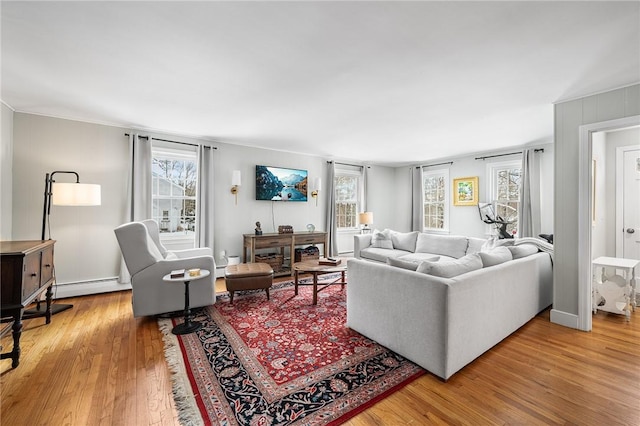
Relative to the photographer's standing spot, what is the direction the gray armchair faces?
facing to the right of the viewer

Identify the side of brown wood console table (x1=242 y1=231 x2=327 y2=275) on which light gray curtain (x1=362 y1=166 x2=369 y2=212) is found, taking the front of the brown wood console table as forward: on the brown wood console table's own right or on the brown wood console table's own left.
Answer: on the brown wood console table's own left

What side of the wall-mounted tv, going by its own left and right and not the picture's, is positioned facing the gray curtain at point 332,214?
left

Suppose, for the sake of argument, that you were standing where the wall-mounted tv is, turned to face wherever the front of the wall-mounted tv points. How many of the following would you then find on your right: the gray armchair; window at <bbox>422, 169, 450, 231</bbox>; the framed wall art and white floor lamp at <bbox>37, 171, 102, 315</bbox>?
2

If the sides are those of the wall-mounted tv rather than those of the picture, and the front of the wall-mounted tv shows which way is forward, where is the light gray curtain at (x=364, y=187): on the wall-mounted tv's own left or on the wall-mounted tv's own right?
on the wall-mounted tv's own left

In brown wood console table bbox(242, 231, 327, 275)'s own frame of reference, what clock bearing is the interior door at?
The interior door is roughly at 11 o'clock from the brown wood console table.

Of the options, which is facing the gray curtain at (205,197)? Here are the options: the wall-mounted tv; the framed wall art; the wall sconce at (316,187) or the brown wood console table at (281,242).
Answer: the framed wall art

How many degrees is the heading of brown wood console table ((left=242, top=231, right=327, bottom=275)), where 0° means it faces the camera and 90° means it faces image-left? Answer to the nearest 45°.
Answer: approximately 315°

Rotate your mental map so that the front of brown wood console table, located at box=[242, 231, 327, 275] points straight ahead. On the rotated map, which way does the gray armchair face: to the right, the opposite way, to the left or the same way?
to the left

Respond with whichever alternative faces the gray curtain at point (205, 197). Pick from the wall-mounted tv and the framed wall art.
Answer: the framed wall art

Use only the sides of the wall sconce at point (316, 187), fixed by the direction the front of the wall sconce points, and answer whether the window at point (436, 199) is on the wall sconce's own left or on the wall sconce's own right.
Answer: on the wall sconce's own left

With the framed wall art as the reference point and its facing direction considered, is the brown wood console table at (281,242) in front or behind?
in front

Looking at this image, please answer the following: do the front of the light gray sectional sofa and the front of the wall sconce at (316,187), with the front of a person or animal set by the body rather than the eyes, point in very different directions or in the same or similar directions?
very different directions

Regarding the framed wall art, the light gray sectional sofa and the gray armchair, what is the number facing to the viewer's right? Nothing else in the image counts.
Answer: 1

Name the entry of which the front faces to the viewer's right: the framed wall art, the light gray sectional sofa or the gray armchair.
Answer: the gray armchair
